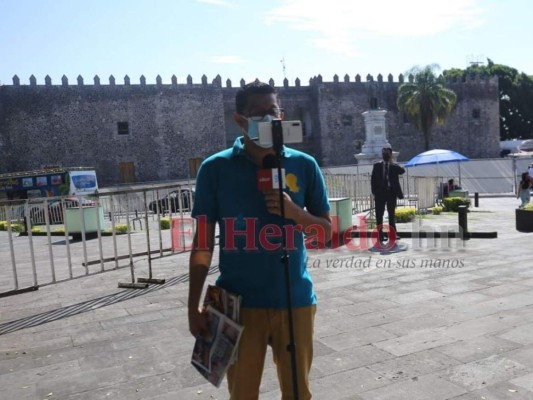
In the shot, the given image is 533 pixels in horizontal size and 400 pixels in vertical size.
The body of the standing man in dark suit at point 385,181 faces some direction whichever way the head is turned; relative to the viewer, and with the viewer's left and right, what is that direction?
facing the viewer

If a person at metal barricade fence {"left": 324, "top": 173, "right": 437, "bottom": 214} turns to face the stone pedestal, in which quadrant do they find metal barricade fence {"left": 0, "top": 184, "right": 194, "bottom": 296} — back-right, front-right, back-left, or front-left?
back-left

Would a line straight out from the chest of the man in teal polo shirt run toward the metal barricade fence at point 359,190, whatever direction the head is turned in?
no

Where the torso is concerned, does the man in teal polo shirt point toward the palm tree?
no

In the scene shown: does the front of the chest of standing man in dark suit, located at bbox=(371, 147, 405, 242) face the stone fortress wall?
no

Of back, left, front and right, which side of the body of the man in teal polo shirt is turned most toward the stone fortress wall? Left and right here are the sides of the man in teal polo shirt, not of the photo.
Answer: back

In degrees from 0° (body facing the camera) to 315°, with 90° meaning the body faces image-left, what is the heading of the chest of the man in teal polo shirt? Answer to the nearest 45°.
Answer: approximately 0°

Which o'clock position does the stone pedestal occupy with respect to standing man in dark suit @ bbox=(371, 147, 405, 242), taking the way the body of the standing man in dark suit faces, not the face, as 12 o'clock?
The stone pedestal is roughly at 6 o'clock from the standing man in dark suit.

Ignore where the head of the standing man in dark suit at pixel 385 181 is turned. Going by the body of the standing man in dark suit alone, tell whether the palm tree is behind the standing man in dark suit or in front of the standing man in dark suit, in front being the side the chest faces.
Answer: behind

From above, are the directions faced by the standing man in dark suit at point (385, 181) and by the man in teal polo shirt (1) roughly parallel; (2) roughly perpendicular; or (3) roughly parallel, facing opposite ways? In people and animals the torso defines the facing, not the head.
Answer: roughly parallel

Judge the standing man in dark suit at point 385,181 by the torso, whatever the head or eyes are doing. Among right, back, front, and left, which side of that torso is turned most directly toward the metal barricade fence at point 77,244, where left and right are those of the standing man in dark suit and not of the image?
right

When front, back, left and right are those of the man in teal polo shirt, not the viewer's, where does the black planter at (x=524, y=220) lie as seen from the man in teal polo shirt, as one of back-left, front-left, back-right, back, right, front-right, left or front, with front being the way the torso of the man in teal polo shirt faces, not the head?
back-left

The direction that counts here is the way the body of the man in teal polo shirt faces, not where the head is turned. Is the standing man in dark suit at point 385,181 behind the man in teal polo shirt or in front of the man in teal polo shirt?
behind

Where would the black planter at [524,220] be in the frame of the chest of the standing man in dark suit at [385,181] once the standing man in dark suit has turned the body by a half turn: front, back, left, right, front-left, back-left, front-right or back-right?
front-right
